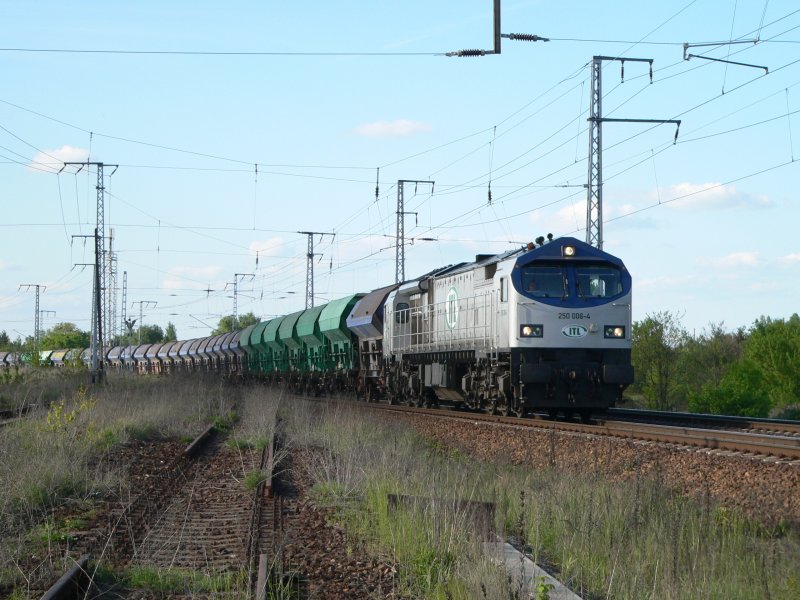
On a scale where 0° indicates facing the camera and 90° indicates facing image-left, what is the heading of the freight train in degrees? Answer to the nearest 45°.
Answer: approximately 315°

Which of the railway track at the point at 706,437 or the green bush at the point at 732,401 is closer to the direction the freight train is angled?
the railway track

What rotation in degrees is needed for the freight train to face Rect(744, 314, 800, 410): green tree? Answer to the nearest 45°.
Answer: approximately 90° to its left

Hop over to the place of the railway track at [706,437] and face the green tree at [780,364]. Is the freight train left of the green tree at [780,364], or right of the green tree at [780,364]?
left

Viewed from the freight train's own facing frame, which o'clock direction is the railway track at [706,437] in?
The railway track is roughly at 1 o'clock from the freight train.

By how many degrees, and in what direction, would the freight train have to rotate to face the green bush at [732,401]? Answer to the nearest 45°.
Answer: approximately 90° to its left
